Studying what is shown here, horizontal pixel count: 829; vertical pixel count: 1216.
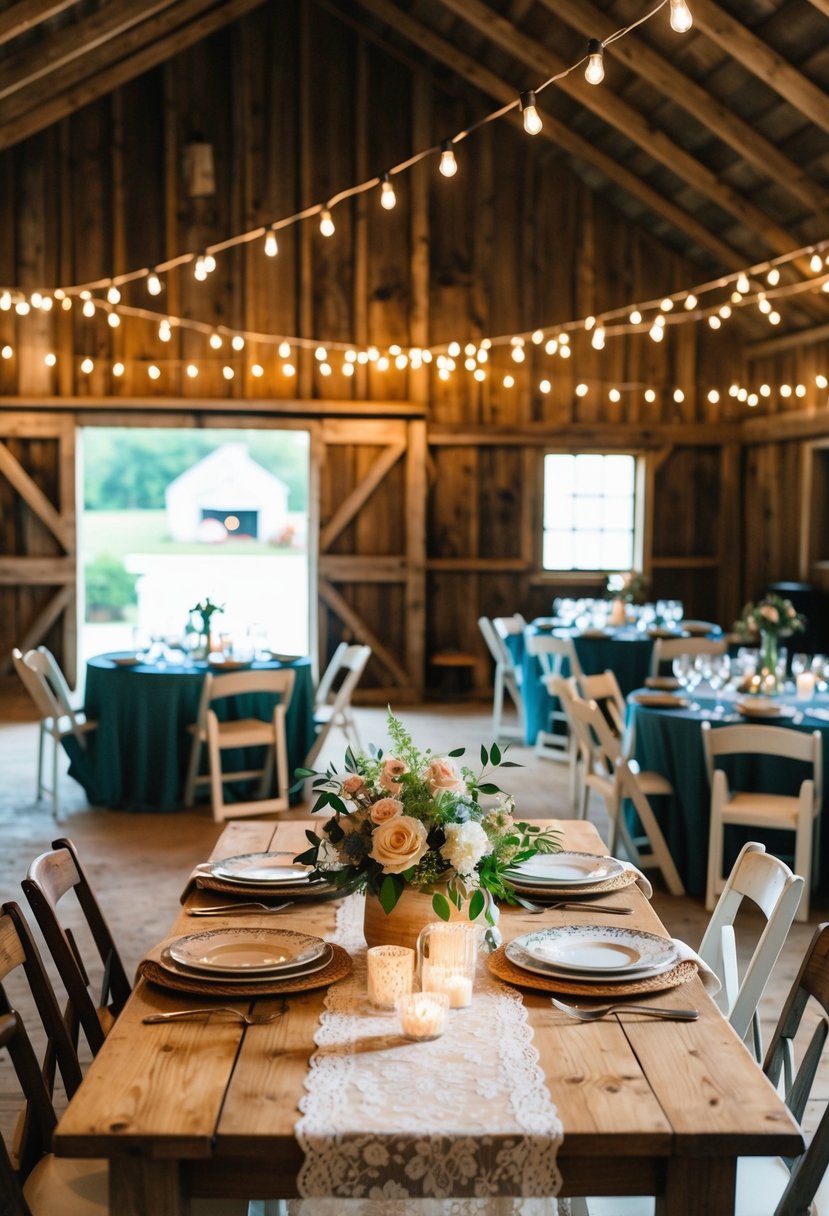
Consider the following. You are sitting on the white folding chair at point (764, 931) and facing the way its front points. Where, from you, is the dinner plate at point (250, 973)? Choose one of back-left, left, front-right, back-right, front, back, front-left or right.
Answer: front

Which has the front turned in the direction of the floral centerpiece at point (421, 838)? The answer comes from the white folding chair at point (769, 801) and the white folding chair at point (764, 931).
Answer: the white folding chair at point (764, 931)

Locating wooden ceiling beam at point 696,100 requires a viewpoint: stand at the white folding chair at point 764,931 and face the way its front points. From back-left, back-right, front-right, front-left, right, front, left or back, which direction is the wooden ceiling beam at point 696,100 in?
back-right

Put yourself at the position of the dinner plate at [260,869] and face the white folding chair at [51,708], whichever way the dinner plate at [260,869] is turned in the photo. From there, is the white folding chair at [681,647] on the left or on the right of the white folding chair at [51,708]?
right

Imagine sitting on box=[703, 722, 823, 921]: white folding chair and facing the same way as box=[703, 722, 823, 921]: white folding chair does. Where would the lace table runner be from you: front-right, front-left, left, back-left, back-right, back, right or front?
back

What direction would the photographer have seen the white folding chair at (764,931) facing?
facing the viewer and to the left of the viewer

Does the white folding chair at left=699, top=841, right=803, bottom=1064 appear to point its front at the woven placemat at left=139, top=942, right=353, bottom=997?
yes

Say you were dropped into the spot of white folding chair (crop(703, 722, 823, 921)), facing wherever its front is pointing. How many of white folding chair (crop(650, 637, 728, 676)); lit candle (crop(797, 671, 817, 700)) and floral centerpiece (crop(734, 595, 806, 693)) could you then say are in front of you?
3

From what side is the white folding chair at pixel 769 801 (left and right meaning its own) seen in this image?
back

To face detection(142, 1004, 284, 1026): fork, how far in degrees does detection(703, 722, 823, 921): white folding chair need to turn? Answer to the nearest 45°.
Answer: approximately 180°

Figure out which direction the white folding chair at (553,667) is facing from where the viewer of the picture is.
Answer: facing away from the viewer and to the right of the viewer

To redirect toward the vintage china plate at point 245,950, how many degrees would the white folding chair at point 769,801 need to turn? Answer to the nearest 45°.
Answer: approximately 180°

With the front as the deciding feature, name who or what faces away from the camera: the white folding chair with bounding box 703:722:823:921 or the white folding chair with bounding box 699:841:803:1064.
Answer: the white folding chair with bounding box 703:722:823:921

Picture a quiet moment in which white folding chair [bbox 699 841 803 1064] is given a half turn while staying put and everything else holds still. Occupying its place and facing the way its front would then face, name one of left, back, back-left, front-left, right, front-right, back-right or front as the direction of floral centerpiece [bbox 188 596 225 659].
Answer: left

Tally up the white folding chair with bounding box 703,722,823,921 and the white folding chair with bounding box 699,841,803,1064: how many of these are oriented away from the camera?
1

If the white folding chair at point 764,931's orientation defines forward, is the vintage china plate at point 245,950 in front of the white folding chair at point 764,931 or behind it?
in front

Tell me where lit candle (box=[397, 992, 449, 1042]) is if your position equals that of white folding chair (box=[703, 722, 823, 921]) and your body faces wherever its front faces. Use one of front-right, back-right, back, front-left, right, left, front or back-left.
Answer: back
